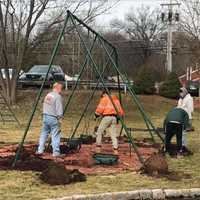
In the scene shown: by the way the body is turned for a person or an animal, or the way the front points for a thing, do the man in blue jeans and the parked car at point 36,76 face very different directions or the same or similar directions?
very different directions

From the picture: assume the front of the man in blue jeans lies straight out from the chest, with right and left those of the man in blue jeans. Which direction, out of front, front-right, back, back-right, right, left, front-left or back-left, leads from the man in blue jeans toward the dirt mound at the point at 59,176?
back-right

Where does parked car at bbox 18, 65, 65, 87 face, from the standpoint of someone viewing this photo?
facing the viewer and to the left of the viewer

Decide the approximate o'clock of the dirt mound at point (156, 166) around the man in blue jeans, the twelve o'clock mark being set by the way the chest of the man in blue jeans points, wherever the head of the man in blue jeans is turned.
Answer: The dirt mound is roughly at 3 o'clock from the man in blue jeans.

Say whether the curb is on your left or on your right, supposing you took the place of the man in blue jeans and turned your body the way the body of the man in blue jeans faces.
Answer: on your right

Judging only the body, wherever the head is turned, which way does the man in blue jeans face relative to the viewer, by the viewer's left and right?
facing away from the viewer and to the right of the viewer

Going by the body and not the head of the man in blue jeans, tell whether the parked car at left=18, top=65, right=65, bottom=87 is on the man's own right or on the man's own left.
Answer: on the man's own left
